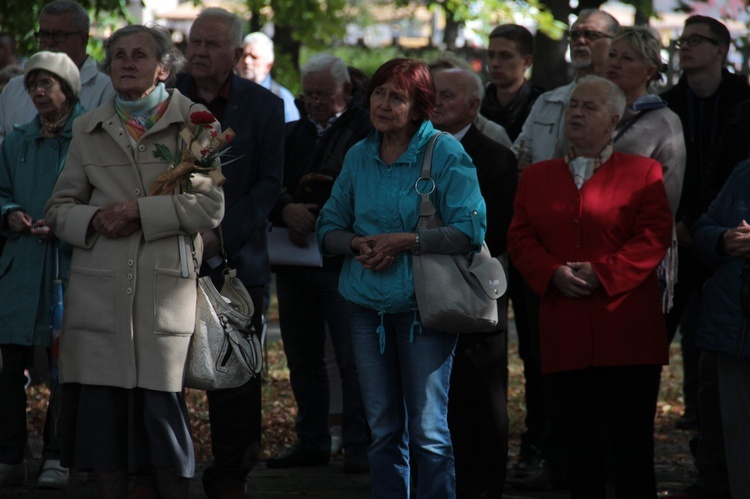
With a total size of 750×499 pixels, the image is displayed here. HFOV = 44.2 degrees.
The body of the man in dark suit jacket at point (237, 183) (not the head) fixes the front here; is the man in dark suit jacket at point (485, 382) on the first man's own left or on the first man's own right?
on the first man's own left

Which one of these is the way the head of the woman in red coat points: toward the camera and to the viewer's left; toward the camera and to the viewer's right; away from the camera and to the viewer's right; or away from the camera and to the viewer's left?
toward the camera and to the viewer's left

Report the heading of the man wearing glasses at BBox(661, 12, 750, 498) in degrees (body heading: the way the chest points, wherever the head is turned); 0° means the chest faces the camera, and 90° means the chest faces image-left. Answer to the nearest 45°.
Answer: approximately 45°

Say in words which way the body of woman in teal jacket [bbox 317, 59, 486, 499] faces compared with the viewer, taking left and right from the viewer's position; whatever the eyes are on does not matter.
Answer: facing the viewer and to the left of the viewer

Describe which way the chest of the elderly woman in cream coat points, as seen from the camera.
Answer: toward the camera

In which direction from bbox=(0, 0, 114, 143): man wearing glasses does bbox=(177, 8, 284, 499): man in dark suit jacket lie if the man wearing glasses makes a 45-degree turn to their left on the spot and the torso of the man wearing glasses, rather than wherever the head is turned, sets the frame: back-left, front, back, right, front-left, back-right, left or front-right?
front-left

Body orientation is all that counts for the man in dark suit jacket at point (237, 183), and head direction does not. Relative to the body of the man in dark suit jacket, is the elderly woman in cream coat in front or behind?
in front
